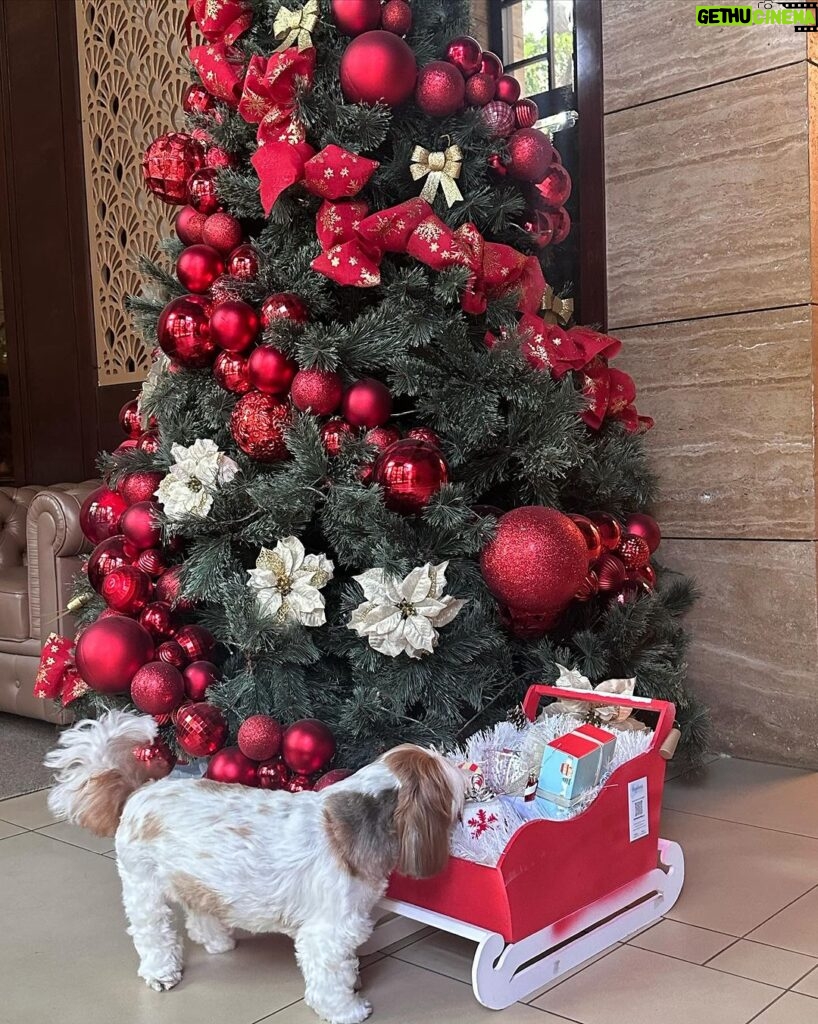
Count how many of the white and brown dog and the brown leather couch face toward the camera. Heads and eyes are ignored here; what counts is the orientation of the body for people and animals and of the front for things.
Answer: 1

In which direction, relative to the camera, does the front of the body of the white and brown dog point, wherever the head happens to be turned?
to the viewer's right

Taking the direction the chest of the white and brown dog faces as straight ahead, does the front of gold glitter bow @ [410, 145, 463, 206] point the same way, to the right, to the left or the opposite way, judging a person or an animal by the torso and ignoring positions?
to the right

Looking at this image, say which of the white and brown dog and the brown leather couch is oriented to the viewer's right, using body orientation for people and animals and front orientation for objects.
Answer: the white and brown dog

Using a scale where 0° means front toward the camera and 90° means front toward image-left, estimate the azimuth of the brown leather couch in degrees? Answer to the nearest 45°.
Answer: approximately 0°
